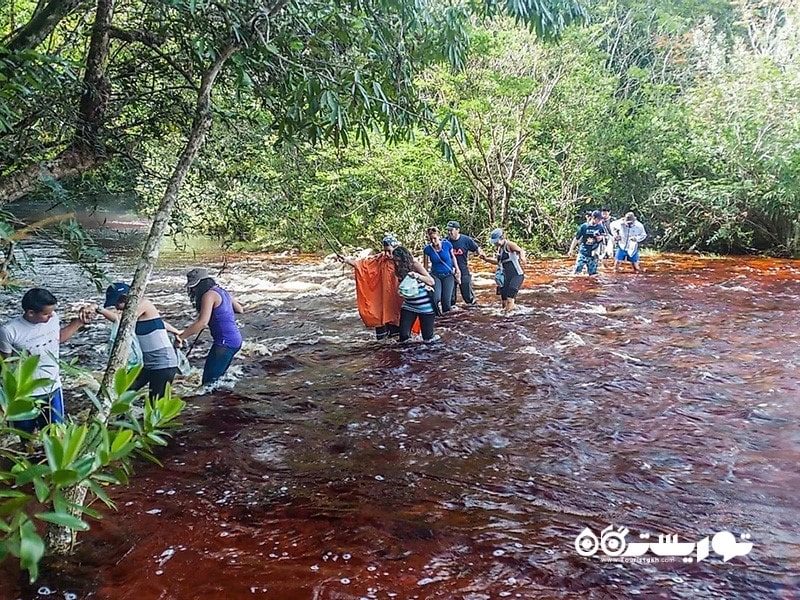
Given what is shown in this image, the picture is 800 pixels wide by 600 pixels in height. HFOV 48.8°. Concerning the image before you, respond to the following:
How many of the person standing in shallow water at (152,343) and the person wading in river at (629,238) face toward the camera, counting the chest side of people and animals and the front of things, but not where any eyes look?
1

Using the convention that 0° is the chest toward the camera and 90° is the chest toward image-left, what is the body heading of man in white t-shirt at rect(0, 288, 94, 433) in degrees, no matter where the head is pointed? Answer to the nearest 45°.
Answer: approximately 315°

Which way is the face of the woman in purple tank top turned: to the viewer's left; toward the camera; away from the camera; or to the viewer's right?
to the viewer's left
